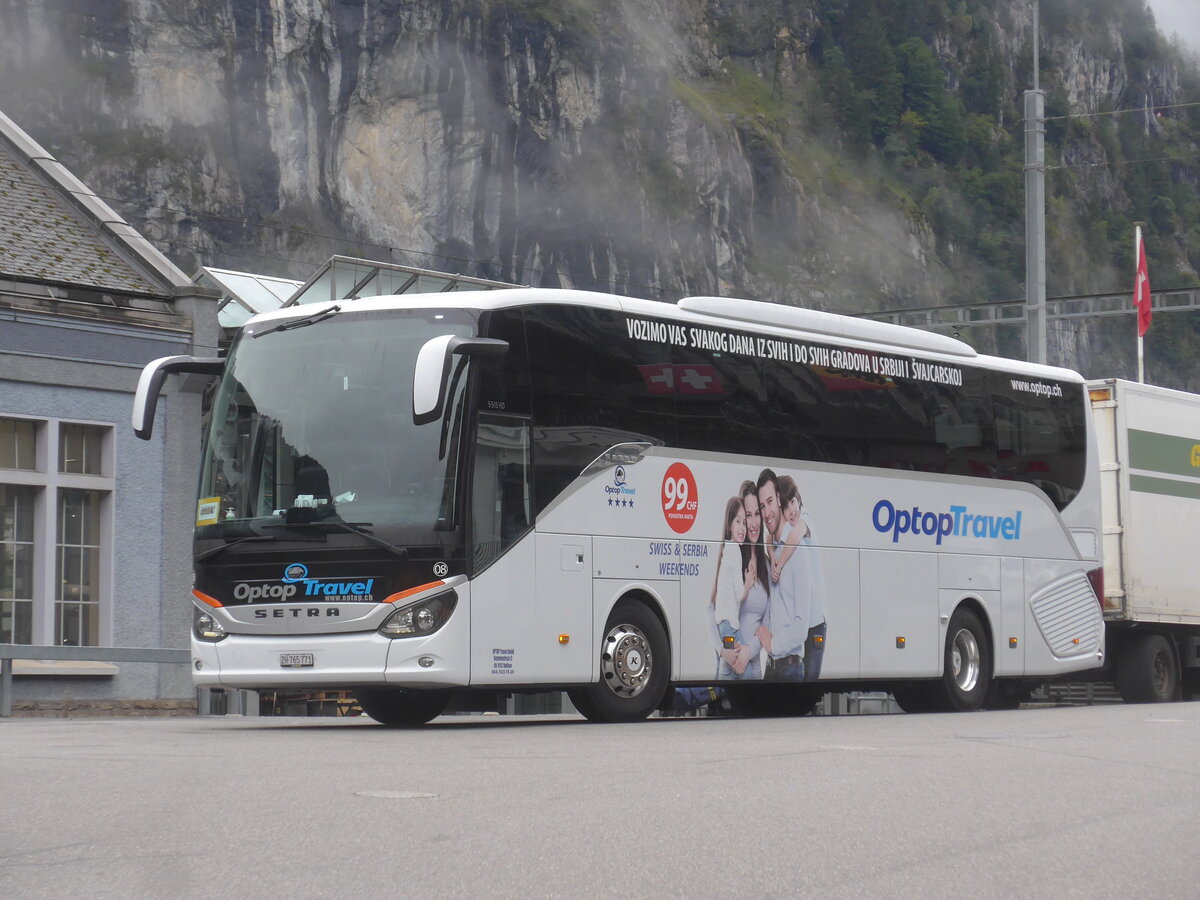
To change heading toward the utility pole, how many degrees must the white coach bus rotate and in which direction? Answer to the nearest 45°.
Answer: approximately 180°

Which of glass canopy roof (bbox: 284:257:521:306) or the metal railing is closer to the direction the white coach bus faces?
the metal railing

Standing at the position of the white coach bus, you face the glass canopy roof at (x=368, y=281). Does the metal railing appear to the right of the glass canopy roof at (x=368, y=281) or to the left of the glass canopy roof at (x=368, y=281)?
left

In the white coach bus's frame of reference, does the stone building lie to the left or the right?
on its right

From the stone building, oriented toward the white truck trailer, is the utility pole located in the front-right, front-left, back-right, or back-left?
front-left

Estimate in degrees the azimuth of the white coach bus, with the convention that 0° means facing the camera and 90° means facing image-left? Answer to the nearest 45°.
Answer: approximately 45°

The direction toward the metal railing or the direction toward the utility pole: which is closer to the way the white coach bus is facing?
the metal railing

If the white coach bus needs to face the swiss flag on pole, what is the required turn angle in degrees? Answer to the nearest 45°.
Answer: approximately 180°

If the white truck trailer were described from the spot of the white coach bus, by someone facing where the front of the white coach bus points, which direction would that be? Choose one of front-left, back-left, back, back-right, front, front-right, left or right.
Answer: back

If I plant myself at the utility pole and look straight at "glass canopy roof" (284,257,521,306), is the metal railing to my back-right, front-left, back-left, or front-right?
front-left

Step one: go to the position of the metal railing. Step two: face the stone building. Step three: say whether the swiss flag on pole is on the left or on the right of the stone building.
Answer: right

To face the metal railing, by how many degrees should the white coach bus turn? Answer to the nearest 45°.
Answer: approximately 90° to its right

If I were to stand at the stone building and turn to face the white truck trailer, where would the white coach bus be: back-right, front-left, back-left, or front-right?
front-right
